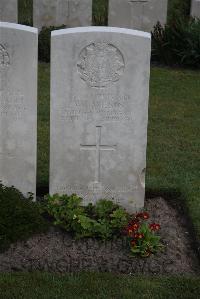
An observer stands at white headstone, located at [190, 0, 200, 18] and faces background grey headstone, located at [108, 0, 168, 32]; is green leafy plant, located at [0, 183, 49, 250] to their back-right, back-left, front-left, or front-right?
front-left

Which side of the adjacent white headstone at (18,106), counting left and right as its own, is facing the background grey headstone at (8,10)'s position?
back

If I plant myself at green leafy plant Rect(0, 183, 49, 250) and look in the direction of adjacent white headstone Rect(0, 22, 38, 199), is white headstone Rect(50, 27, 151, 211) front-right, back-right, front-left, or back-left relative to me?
front-right

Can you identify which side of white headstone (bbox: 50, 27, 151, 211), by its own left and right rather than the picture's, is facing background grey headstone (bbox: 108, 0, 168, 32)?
back

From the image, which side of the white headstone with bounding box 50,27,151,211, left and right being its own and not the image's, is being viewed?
front

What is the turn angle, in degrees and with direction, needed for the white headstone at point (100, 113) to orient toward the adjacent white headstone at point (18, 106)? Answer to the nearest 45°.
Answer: approximately 90° to its right

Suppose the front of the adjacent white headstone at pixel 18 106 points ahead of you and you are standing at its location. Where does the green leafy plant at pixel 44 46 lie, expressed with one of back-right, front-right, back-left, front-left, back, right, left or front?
back

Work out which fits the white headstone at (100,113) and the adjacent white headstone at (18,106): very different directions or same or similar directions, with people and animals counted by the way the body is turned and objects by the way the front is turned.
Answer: same or similar directions

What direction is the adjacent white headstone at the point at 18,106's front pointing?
toward the camera

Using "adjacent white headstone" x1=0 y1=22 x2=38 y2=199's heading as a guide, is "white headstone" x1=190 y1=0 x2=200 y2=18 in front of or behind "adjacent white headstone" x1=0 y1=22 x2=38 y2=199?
behind

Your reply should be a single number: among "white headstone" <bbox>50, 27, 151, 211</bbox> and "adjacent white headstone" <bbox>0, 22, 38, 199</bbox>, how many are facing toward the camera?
2

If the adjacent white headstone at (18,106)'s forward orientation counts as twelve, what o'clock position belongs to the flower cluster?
The flower cluster is roughly at 10 o'clock from the adjacent white headstone.
